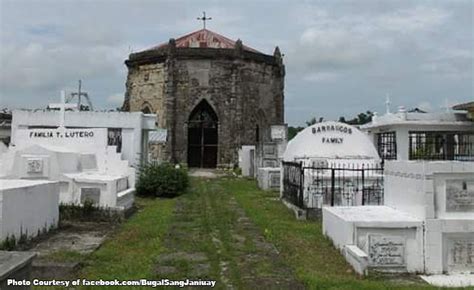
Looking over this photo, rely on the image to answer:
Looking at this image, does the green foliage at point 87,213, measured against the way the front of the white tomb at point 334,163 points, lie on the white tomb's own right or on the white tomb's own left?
on the white tomb's own right

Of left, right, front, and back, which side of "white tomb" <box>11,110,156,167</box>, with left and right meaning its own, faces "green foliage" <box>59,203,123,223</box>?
front

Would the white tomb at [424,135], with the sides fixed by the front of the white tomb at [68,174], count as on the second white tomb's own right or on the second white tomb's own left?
on the second white tomb's own left

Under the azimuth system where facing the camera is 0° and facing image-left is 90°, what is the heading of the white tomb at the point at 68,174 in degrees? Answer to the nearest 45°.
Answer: approximately 0°

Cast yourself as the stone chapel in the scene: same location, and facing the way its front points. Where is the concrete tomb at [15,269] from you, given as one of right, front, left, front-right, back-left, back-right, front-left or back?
front

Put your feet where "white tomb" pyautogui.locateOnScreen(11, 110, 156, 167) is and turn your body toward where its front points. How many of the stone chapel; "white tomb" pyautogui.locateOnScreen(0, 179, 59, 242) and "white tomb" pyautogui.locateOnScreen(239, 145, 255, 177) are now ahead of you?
1

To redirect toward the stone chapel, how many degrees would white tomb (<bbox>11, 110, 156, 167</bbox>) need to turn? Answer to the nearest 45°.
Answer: approximately 135° to its left

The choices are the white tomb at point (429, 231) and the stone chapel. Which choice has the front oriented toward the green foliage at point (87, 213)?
the stone chapel

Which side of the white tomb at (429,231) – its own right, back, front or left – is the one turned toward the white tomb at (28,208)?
right

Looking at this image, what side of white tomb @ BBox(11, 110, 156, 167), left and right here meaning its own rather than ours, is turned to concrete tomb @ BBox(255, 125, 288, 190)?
left

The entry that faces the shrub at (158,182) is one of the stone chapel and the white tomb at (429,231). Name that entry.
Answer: the stone chapel
